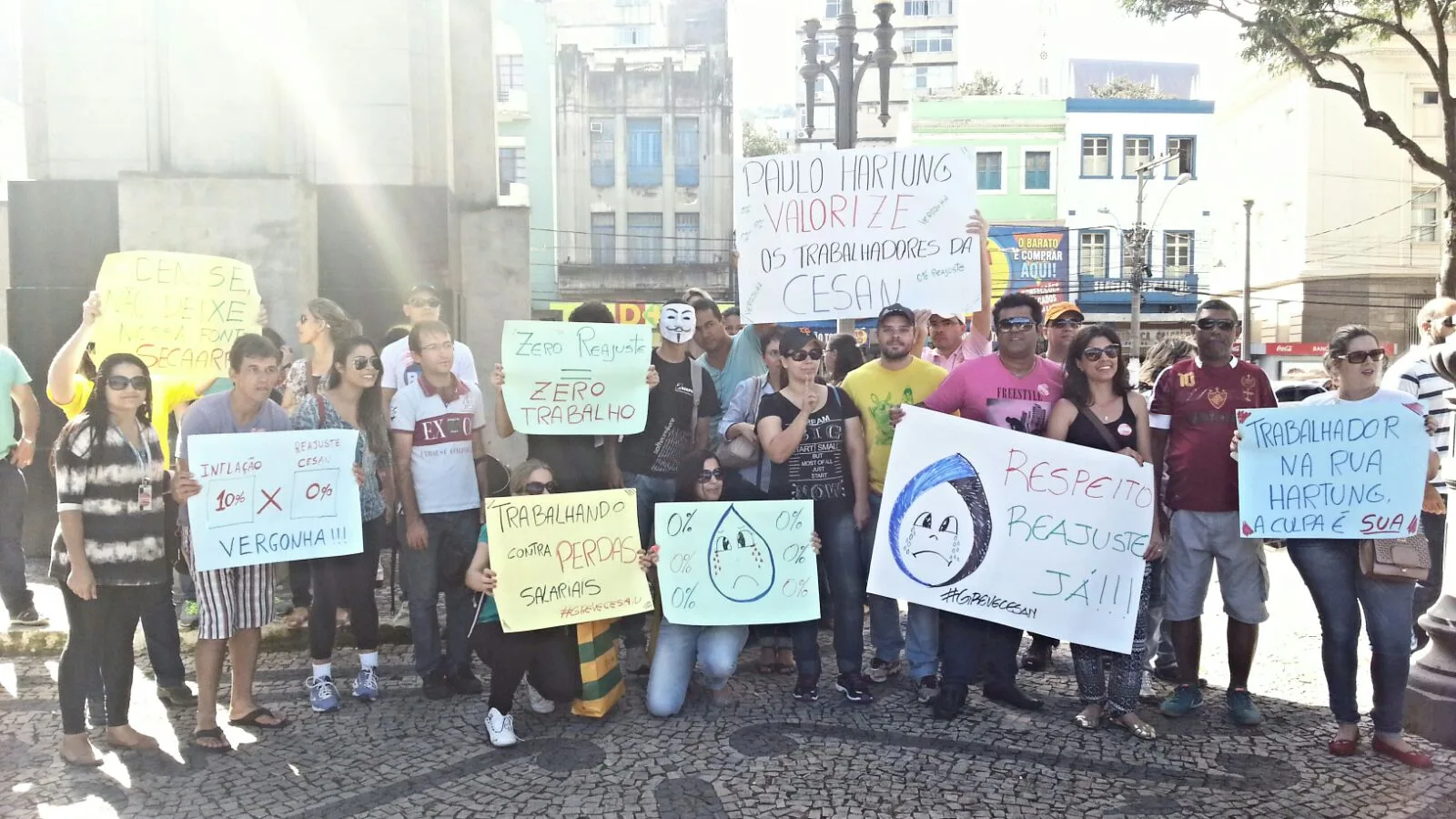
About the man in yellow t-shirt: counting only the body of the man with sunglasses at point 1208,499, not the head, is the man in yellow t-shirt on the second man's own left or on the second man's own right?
on the second man's own right

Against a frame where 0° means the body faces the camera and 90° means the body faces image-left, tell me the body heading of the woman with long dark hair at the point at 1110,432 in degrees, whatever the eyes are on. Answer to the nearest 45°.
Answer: approximately 0°

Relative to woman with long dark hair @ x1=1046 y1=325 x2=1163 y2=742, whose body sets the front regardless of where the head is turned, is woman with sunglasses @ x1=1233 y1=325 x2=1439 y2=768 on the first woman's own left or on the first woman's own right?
on the first woman's own left

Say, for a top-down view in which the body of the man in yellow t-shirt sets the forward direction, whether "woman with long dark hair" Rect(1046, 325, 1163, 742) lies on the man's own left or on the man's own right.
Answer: on the man's own left

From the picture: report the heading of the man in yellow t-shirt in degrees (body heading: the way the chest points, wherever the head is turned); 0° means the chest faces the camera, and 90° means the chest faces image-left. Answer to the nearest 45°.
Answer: approximately 0°
